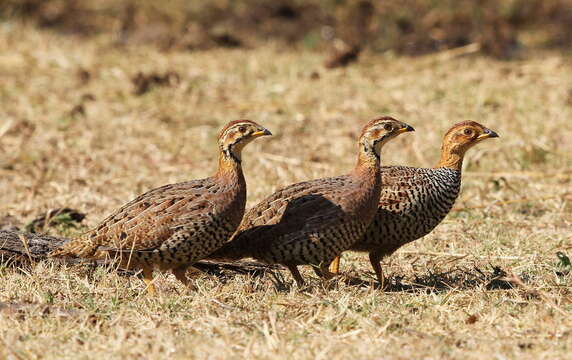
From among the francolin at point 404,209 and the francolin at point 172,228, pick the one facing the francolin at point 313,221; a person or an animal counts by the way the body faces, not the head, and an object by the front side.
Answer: the francolin at point 172,228

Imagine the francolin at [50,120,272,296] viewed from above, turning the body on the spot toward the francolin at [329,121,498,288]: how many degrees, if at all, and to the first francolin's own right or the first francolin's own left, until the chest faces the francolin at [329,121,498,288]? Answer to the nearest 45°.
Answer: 0° — it already faces it

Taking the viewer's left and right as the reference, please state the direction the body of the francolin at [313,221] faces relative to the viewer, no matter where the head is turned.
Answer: facing to the right of the viewer

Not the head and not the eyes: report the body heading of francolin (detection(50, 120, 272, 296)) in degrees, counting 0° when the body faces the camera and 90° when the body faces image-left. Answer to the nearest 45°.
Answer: approximately 270°

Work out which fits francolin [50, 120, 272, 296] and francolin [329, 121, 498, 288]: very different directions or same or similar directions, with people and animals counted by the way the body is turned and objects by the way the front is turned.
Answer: same or similar directions

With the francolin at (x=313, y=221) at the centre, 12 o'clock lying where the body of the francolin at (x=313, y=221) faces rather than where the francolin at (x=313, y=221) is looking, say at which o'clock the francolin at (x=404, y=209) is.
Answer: the francolin at (x=404, y=209) is roughly at 11 o'clock from the francolin at (x=313, y=221).

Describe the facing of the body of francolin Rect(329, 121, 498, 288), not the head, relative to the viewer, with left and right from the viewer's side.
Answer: facing to the right of the viewer

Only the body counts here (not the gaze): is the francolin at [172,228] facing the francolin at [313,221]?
yes

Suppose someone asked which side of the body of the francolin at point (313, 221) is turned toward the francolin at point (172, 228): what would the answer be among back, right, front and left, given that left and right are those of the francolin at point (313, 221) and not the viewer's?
back

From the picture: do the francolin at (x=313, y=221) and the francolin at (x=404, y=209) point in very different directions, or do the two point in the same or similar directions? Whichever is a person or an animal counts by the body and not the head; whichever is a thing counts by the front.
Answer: same or similar directions

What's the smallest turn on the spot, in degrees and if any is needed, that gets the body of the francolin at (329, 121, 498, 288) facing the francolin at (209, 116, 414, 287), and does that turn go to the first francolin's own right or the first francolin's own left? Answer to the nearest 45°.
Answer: approximately 135° to the first francolin's own right

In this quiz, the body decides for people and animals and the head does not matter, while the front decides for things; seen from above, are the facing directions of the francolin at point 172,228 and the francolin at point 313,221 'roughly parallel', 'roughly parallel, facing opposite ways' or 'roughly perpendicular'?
roughly parallel
